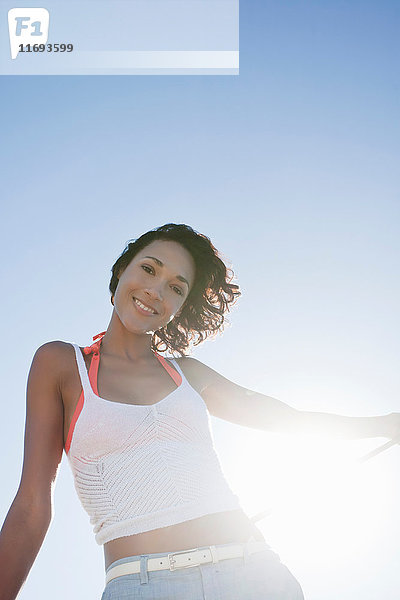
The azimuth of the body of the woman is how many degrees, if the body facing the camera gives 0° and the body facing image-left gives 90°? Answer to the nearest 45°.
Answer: approximately 0°
